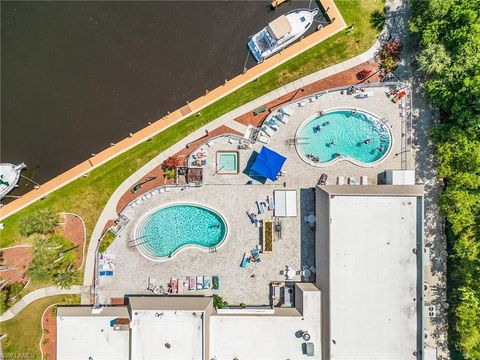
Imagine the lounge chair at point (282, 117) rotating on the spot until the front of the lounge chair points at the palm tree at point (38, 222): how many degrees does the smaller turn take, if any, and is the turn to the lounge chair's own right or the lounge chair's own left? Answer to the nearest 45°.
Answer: approximately 135° to the lounge chair's own right

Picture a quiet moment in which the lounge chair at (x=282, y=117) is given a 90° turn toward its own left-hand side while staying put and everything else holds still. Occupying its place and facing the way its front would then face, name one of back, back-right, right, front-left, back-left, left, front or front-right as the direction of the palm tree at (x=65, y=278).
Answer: back-left
